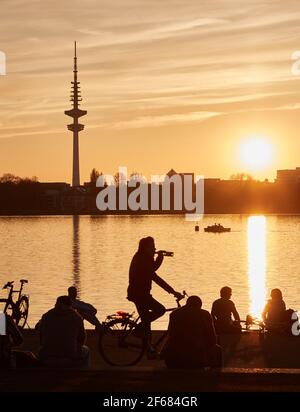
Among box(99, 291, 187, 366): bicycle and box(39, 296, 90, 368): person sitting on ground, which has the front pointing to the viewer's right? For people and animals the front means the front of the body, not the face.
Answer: the bicycle

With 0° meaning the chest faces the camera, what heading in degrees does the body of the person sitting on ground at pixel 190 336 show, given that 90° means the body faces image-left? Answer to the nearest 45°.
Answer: approximately 180°

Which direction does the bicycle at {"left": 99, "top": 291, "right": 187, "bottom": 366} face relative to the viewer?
to the viewer's right

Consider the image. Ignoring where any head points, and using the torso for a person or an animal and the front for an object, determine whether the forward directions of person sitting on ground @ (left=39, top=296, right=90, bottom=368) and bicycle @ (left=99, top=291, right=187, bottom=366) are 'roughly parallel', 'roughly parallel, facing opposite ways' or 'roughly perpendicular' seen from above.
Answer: roughly perpendicular

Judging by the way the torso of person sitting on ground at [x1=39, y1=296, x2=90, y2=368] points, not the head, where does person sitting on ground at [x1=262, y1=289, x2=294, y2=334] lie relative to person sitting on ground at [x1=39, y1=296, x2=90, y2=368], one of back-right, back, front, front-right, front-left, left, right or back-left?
front-right

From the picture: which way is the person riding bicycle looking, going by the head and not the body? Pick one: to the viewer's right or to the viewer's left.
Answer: to the viewer's right

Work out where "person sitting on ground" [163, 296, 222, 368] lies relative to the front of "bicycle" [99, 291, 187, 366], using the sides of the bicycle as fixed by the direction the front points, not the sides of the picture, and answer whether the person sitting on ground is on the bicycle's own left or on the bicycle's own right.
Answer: on the bicycle's own right

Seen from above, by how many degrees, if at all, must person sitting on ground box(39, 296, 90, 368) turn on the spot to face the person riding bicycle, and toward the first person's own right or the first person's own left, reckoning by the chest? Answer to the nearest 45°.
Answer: approximately 45° to the first person's own right

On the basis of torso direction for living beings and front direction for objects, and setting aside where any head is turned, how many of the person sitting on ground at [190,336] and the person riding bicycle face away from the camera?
1

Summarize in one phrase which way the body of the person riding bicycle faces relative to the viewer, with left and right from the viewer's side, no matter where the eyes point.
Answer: facing to the right of the viewer

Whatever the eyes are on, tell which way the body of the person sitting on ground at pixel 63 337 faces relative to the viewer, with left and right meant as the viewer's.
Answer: facing away from the viewer

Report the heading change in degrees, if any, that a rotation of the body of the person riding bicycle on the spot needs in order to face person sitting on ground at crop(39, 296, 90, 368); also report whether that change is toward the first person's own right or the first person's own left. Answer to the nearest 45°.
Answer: approximately 135° to the first person's own right

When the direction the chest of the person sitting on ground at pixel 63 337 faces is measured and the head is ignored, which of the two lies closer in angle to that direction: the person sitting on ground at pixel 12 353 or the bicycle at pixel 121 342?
the bicycle
